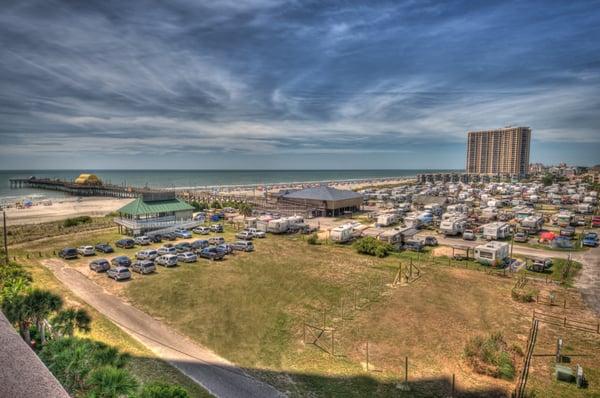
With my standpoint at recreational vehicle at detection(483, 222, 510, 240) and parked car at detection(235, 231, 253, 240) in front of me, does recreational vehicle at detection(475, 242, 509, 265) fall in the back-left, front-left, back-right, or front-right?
front-left

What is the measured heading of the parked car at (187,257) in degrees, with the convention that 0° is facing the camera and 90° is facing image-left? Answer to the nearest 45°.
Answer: approximately 315°

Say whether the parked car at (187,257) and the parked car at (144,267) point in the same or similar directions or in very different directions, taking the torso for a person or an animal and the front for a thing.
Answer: same or similar directions

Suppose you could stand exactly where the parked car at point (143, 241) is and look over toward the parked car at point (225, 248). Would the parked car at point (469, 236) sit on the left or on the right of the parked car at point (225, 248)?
left

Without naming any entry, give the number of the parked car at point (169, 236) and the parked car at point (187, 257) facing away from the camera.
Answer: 0

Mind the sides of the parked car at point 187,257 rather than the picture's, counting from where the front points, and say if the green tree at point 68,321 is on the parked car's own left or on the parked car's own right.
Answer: on the parked car's own right

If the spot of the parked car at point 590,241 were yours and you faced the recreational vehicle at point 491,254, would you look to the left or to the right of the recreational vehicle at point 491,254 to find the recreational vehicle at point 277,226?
right

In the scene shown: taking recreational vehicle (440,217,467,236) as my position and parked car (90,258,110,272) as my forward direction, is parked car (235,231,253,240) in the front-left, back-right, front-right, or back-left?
front-right

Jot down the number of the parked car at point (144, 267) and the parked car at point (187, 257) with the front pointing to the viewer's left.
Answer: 0
